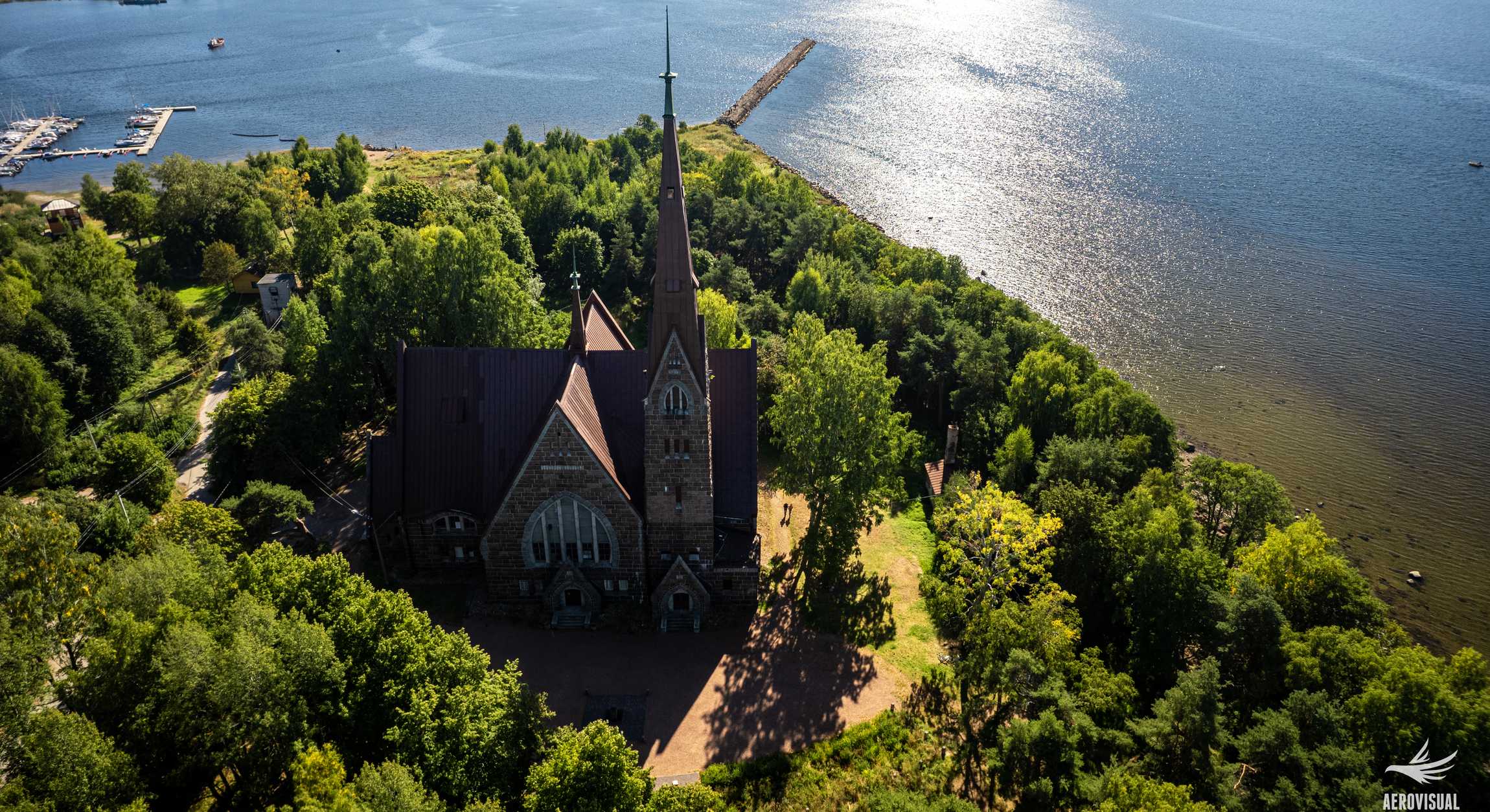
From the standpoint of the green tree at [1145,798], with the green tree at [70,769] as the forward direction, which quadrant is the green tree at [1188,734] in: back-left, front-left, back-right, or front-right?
back-right

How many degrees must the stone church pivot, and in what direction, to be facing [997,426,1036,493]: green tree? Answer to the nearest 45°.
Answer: approximately 90° to its left

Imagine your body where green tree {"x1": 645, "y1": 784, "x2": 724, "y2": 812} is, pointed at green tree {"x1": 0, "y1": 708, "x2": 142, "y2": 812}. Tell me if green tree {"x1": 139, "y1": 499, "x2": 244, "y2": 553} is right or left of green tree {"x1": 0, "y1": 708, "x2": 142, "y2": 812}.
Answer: right

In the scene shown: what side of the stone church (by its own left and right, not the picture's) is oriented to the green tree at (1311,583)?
left

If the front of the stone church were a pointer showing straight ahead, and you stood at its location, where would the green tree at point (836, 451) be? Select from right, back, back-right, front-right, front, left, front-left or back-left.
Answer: left

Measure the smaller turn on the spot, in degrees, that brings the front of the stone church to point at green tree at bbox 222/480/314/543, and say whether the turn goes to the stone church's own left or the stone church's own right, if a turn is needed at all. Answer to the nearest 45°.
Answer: approximately 90° to the stone church's own right

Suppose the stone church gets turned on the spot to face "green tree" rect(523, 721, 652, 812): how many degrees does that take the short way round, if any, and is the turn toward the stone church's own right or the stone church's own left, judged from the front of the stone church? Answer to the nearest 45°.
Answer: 0° — it already faces it

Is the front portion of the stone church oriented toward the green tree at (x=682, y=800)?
yes

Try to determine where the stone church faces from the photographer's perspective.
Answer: facing the viewer

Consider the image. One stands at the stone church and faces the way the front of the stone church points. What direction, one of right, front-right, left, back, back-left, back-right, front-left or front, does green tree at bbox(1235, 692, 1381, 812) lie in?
front-left

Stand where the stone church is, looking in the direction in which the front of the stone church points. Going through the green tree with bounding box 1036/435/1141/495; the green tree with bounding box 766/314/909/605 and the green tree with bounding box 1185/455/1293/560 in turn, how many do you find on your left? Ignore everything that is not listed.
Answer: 3

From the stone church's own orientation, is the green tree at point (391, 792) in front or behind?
in front
